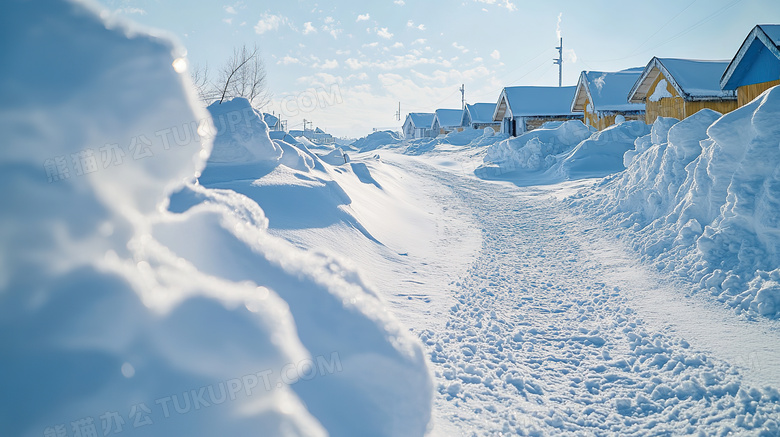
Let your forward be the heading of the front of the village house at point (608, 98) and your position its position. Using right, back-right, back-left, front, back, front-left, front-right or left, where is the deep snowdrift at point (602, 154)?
front-left

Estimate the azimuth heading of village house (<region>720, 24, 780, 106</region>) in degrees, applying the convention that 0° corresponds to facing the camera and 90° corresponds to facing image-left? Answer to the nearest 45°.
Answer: approximately 45°

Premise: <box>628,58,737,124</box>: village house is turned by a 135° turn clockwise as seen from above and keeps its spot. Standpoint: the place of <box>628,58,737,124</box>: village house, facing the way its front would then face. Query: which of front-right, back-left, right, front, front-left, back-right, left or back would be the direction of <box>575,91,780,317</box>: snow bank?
back

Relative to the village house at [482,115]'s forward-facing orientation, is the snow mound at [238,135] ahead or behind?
ahead

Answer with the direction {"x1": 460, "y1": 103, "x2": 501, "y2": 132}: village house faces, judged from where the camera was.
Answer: facing the viewer and to the left of the viewer

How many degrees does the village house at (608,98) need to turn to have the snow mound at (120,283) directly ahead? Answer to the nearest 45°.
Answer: approximately 45° to its left

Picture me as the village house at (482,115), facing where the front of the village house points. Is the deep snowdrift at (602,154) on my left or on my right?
on my left

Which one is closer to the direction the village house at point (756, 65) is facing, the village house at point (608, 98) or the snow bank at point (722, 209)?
the snow bank

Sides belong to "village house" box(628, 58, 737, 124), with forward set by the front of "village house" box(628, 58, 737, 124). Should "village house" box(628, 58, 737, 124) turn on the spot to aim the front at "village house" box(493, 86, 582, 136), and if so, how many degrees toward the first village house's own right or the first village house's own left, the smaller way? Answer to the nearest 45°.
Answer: approximately 90° to the first village house's own right
